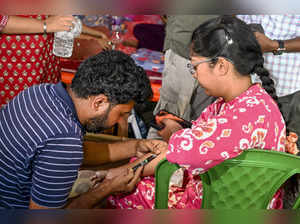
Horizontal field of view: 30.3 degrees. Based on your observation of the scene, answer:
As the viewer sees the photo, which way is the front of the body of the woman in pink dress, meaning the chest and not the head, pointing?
to the viewer's left

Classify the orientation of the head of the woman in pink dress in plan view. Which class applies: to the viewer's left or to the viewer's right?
to the viewer's left

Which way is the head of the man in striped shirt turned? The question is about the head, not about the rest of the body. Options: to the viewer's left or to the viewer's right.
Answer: to the viewer's right
